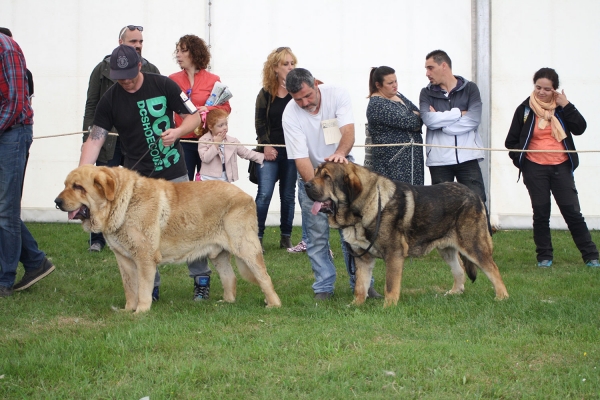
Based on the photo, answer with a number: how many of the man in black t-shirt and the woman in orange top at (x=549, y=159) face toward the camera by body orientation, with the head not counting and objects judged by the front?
2

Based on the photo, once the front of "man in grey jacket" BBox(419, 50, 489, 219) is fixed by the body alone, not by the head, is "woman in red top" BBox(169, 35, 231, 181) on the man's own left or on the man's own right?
on the man's own right

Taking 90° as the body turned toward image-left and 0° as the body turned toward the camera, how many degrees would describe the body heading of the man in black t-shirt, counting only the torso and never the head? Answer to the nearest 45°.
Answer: approximately 0°

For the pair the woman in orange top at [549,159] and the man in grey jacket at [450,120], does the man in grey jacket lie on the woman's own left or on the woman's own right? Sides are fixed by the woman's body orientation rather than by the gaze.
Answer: on the woman's own right

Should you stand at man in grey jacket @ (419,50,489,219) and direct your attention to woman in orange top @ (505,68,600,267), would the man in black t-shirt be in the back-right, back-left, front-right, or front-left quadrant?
back-right

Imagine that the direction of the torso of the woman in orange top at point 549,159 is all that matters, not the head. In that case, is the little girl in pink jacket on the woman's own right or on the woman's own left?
on the woman's own right
